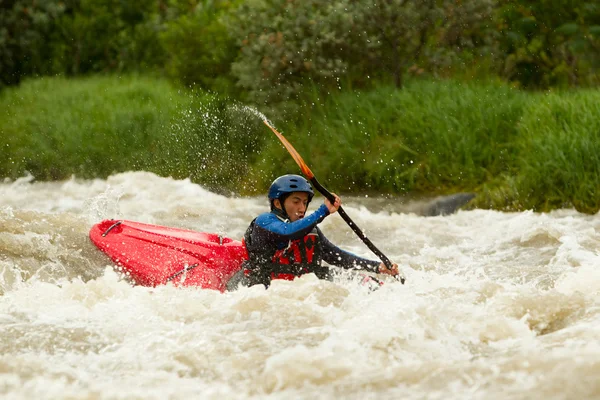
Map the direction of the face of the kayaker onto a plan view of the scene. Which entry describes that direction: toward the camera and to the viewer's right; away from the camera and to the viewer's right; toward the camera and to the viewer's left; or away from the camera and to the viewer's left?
toward the camera and to the viewer's right

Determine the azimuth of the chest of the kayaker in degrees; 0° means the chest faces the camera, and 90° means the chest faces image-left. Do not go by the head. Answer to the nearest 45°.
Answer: approximately 315°
